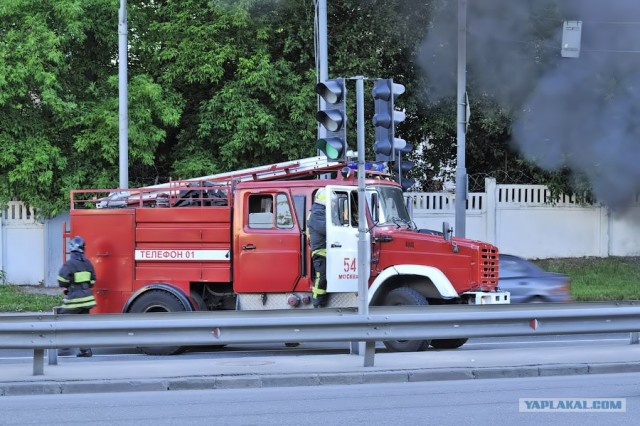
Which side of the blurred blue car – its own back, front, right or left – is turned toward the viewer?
left

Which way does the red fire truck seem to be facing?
to the viewer's right

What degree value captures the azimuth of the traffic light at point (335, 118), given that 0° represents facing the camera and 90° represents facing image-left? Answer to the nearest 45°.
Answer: approximately 45°

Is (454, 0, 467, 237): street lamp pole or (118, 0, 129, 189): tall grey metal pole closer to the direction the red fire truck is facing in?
the street lamp pole

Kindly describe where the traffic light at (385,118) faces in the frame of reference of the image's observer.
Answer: facing away from the viewer and to the right of the viewer
